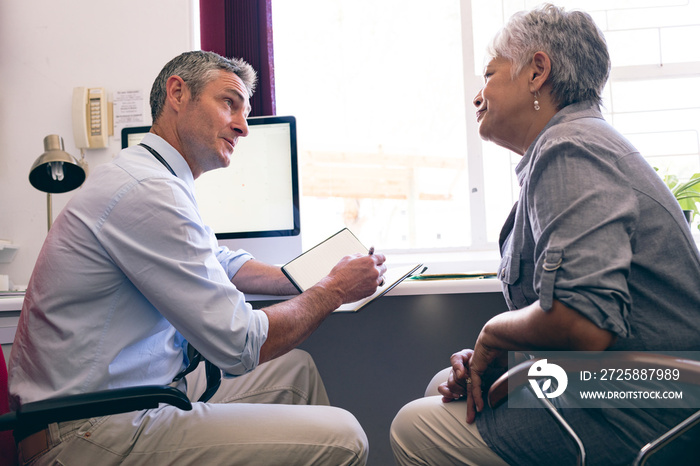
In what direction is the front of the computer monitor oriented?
toward the camera

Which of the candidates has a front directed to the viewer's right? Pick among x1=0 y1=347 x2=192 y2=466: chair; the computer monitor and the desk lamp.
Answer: the chair

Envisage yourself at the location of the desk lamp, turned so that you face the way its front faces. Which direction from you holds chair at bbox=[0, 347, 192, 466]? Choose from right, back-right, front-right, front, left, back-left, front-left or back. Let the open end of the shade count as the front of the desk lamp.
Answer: front

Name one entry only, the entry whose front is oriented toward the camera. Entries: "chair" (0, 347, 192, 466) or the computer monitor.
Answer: the computer monitor

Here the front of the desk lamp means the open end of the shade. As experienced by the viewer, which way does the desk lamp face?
facing the viewer

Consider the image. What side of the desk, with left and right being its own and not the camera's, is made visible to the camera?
front

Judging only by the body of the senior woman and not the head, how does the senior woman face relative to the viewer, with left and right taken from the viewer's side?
facing to the left of the viewer

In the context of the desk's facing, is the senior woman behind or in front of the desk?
in front

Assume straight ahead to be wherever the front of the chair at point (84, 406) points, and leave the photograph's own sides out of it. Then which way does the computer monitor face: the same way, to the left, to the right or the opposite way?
to the right

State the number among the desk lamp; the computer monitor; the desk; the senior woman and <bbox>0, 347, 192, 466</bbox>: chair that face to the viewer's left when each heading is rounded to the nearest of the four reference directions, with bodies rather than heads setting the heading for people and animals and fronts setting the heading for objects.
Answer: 1

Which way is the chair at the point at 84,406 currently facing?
to the viewer's right

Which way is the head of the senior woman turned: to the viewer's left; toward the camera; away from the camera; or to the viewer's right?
to the viewer's left
